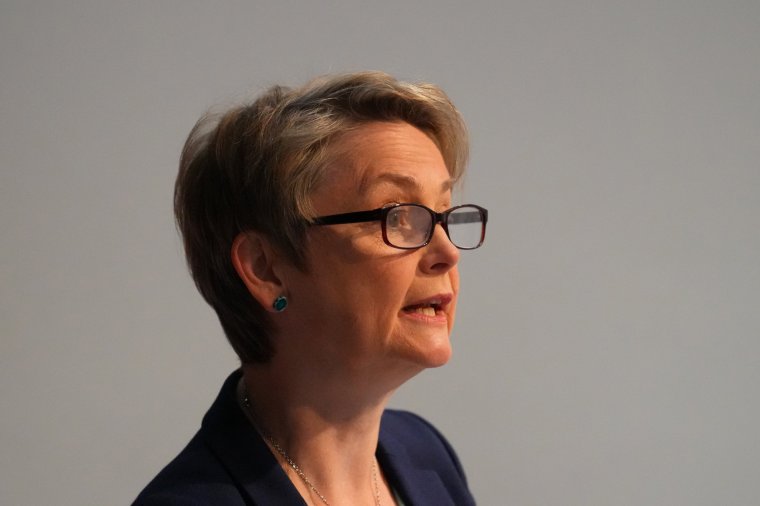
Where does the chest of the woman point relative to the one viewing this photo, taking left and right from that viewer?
facing the viewer and to the right of the viewer

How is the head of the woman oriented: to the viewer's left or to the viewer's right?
to the viewer's right
